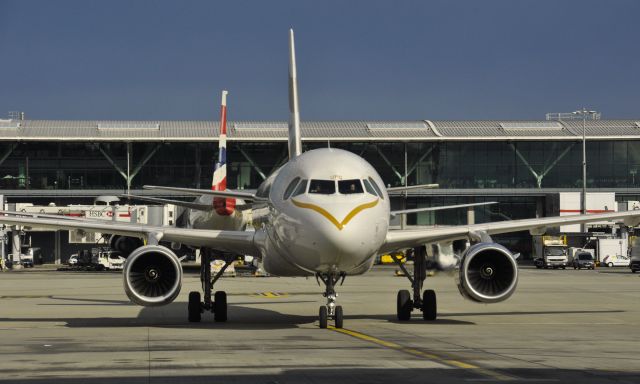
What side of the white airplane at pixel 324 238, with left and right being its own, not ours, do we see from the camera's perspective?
front
